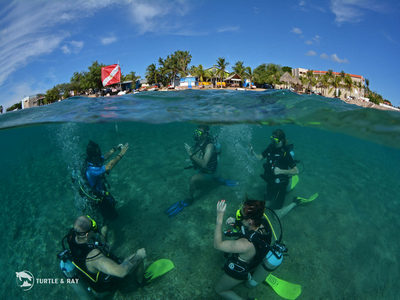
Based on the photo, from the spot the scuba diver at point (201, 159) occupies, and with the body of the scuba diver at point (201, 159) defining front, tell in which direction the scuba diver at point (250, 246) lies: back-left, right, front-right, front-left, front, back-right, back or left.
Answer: front-left

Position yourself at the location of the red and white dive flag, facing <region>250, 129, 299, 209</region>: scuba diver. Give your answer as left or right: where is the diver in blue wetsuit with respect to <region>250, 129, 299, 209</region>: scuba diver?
right

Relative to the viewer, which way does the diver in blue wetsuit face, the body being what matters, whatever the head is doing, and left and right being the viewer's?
facing to the right of the viewer

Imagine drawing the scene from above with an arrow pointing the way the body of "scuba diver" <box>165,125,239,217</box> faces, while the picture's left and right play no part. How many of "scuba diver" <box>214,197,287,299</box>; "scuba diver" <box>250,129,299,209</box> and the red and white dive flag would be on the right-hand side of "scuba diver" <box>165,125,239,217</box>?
1

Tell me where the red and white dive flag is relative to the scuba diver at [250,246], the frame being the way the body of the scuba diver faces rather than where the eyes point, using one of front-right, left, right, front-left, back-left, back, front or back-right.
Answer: front-right

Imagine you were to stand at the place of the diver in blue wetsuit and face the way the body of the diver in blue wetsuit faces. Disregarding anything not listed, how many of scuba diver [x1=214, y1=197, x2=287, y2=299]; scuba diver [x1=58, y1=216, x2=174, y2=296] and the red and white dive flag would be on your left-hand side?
1

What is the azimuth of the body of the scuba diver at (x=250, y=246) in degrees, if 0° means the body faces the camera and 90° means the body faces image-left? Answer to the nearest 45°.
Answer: approximately 90°
